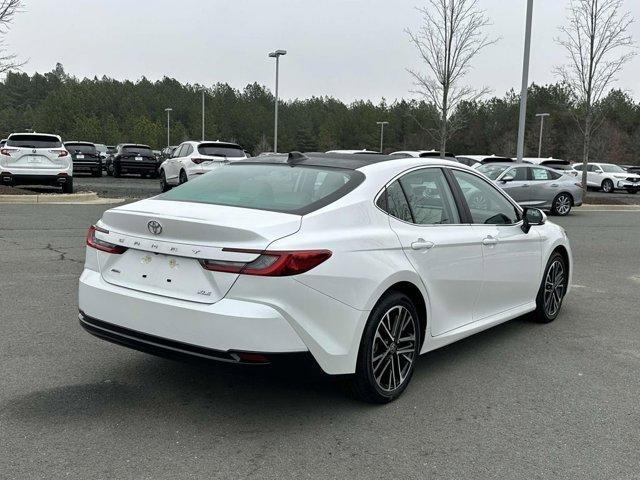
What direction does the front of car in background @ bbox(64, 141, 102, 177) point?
away from the camera

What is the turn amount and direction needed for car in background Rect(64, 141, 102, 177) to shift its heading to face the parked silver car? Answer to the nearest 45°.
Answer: approximately 135° to its right

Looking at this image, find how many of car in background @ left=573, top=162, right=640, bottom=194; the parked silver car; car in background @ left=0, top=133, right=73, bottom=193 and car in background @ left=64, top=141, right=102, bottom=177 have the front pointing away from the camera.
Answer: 2

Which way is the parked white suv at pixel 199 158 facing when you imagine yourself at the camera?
facing away from the viewer and to the left of the viewer

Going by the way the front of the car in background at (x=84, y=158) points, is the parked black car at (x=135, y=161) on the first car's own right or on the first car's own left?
on the first car's own right

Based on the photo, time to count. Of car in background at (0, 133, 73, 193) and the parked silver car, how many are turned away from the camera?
1

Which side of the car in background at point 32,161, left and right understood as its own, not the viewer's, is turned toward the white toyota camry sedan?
back

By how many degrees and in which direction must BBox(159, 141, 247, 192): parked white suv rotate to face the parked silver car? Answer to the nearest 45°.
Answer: approximately 135° to its right

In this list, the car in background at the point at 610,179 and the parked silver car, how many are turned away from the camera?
0

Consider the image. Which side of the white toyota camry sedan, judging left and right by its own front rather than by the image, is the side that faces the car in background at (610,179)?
front

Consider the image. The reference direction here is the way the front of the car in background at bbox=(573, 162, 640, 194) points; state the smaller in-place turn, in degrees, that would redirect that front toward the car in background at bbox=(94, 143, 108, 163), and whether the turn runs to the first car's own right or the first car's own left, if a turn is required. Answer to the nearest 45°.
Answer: approximately 135° to the first car's own right

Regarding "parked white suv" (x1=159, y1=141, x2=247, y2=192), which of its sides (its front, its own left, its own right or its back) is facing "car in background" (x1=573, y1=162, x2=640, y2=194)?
right

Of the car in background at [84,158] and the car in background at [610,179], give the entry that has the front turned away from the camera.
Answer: the car in background at [84,158]

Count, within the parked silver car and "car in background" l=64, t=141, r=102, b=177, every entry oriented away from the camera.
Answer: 1

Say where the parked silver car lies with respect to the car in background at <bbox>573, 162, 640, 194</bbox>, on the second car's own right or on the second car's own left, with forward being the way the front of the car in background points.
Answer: on the second car's own right

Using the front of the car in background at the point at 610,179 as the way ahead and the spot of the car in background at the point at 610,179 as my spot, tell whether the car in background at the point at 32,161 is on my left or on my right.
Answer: on my right

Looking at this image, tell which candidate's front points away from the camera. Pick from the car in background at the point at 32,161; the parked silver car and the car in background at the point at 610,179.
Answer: the car in background at the point at 32,161

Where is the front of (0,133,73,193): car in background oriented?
away from the camera
